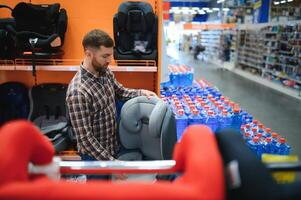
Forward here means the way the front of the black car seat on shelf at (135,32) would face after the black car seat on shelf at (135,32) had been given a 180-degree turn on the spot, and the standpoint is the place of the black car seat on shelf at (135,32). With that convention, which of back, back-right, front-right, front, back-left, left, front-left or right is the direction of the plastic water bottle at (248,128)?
right

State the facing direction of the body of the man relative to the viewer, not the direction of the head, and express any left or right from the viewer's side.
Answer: facing the viewer and to the right of the viewer

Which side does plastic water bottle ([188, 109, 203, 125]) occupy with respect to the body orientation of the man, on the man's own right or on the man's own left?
on the man's own left

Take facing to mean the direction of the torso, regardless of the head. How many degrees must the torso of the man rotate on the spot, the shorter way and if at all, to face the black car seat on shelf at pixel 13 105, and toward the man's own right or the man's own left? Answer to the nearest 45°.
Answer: approximately 180°

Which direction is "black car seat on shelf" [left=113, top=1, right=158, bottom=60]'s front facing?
toward the camera

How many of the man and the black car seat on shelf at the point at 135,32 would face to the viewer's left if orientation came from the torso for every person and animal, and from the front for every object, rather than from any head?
0

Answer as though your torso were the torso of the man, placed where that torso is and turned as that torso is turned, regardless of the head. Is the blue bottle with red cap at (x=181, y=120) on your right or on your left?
on your left

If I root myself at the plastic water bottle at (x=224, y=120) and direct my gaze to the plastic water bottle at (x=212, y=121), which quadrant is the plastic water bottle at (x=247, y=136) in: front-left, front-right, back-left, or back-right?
back-left

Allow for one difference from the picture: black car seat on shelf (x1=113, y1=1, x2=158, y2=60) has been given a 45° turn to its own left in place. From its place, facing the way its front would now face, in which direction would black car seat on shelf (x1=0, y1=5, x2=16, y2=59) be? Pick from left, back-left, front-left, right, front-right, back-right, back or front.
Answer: back-right

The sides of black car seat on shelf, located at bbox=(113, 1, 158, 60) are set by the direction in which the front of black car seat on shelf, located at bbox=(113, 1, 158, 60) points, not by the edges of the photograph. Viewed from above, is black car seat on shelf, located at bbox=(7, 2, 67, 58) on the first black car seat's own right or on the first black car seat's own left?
on the first black car seat's own right

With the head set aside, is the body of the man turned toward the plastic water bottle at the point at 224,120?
no

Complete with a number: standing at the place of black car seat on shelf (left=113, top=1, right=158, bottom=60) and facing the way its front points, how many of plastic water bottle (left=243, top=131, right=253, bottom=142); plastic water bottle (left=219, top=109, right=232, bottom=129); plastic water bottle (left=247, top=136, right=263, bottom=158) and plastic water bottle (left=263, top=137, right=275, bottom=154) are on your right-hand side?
0

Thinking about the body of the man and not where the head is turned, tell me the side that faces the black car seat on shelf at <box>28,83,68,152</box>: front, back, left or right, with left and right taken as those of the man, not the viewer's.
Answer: back

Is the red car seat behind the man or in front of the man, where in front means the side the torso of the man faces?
in front

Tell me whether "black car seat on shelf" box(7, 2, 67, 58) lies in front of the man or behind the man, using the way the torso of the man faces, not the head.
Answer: behind
